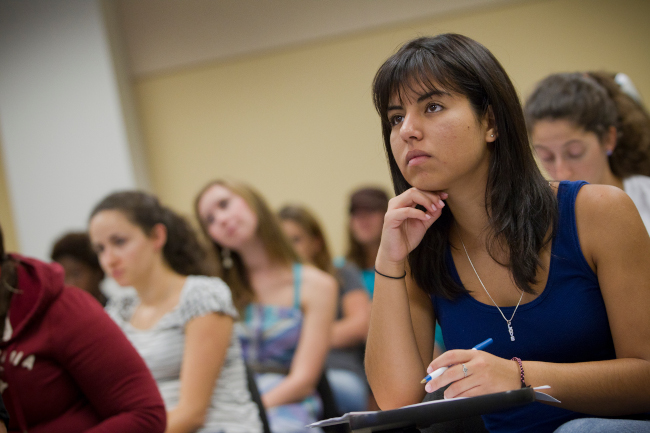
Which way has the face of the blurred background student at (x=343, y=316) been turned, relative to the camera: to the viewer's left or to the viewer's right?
to the viewer's left

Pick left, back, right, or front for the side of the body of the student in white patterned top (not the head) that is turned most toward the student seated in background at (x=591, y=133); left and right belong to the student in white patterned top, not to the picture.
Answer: left

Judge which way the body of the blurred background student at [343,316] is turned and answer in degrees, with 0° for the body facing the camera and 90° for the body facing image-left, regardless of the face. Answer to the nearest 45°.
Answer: approximately 45°

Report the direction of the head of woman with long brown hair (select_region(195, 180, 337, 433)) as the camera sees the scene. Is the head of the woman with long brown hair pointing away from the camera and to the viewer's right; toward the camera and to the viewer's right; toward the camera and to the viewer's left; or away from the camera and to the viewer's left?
toward the camera and to the viewer's left

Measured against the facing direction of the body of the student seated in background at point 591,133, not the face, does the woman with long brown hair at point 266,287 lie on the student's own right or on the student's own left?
on the student's own right

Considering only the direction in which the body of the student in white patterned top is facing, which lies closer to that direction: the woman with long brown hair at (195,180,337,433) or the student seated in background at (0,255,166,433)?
the student seated in background

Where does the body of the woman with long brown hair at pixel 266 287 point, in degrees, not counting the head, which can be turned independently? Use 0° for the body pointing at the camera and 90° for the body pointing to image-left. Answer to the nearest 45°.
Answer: approximately 45°

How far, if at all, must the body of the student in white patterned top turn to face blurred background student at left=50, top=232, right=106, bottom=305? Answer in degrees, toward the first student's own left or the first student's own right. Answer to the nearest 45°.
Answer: approximately 135° to the first student's own right

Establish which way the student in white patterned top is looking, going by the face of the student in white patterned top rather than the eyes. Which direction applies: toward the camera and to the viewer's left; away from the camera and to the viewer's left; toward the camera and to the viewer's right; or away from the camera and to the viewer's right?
toward the camera and to the viewer's left
